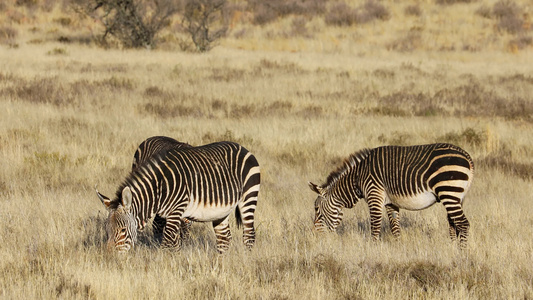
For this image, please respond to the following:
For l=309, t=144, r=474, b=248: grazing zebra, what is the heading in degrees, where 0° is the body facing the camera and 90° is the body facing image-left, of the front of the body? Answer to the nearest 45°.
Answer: approximately 90°

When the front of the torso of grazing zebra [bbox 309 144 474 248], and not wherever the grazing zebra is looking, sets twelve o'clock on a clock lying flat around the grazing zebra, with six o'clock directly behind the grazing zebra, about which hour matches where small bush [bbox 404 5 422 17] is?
The small bush is roughly at 3 o'clock from the grazing zebra.

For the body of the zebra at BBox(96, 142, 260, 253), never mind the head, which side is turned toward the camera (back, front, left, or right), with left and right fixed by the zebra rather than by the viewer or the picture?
left

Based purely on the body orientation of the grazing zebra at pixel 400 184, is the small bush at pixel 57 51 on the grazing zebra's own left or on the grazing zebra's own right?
on the grazing zebra's own right
